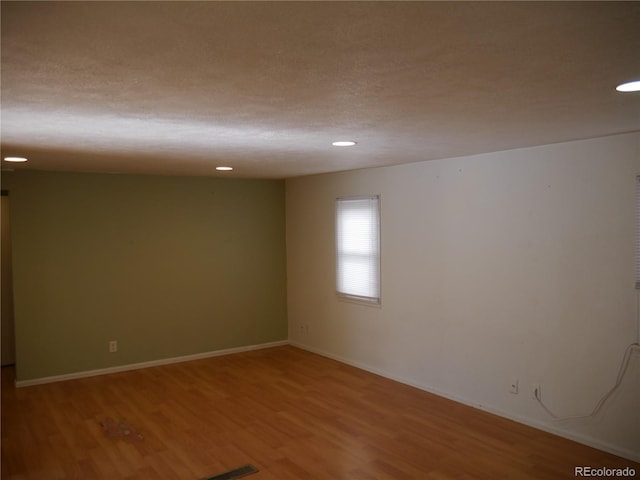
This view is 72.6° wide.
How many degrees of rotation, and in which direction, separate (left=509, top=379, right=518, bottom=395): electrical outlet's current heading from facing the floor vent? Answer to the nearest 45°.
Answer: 0° — it already faces it

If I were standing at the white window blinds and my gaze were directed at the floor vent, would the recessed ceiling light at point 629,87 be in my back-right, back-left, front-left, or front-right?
front-left

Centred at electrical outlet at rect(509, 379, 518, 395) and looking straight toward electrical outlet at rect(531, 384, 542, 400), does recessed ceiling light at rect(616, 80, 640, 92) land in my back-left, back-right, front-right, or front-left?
front-right

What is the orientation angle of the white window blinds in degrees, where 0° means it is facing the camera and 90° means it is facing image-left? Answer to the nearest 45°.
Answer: approximately 45°

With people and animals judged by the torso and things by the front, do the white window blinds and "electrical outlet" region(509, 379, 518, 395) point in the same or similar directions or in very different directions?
same or similar directions

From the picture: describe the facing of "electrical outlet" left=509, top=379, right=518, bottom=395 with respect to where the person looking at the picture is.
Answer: facing the viewer and to the left of the viewer

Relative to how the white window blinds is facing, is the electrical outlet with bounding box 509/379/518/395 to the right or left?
on its left

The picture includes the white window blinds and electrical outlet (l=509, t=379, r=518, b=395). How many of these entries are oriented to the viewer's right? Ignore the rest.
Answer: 0

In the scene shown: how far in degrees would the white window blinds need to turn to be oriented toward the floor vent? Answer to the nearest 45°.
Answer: approximately 45° to its left

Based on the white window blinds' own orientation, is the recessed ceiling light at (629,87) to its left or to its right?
on its left

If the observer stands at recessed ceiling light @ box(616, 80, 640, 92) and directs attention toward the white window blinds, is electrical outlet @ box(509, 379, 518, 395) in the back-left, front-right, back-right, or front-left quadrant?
front-right
